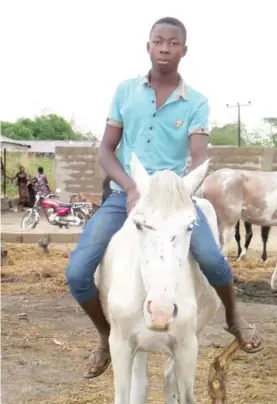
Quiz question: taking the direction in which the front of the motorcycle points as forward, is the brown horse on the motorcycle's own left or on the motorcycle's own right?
on the motorcycle's own left

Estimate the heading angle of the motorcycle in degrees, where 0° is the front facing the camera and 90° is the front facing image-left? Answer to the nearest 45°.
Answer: approximately 90°

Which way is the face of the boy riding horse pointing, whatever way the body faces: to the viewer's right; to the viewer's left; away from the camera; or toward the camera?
toward the camera

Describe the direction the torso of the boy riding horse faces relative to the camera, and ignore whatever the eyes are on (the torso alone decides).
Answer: toward the camera

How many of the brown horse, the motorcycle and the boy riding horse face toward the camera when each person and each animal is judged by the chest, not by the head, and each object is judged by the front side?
1

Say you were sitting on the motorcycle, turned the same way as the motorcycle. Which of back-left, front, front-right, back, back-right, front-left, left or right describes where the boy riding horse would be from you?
left

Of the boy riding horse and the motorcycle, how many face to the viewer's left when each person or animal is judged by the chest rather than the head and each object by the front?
1

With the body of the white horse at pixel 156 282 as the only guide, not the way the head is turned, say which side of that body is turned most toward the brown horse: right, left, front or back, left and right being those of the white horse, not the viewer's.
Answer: back
